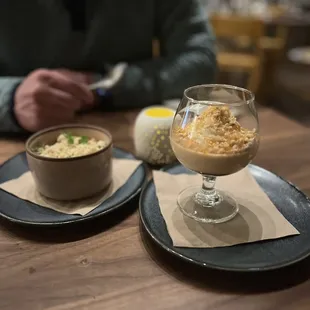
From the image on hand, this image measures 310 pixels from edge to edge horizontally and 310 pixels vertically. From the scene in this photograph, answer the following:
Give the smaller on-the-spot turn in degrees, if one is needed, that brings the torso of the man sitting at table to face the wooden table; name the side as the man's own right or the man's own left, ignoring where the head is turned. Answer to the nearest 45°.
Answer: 0° — they already face it

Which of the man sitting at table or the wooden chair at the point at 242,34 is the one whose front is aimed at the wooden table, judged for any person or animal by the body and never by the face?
the man sitting at table

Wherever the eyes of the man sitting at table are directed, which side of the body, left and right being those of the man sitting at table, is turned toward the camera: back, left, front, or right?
front

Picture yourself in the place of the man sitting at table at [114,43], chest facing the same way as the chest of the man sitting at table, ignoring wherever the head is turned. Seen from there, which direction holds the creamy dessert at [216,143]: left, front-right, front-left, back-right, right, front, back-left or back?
front

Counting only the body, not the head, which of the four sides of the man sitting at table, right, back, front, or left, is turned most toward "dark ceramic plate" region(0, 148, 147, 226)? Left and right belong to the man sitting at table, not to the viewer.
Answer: front

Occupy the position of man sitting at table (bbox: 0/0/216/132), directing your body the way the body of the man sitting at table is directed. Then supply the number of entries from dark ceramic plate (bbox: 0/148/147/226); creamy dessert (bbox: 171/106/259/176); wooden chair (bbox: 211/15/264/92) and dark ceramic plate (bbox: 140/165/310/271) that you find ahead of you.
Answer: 3

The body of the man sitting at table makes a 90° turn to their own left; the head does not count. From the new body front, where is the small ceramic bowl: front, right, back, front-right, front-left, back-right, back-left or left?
right
